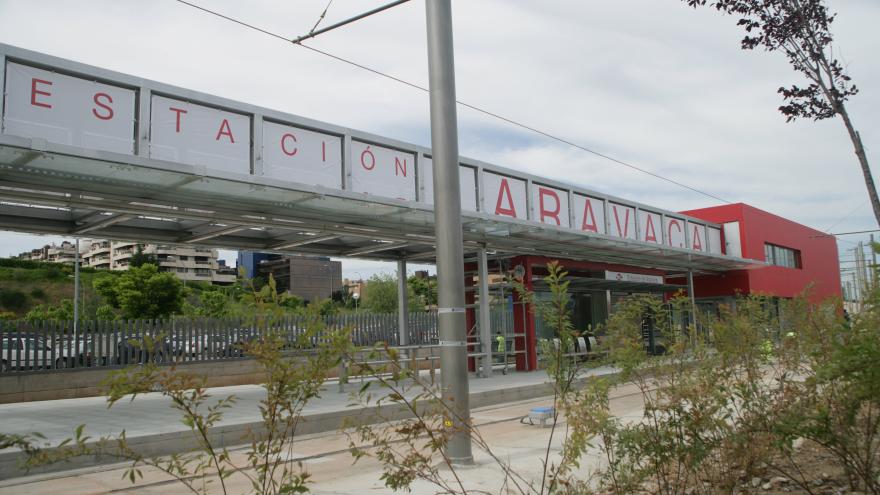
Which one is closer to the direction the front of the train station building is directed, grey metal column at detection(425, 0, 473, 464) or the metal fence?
the grey metal column

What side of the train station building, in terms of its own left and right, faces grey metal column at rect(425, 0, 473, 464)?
front

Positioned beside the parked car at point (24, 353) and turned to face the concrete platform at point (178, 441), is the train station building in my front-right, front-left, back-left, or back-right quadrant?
front-left

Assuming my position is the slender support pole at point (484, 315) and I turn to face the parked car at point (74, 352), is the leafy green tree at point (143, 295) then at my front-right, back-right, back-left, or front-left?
front-right
